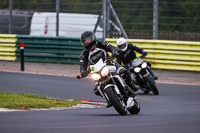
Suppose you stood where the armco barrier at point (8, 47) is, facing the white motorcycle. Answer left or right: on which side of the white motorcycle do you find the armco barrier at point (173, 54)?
left

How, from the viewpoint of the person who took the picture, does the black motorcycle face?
facing the viewer

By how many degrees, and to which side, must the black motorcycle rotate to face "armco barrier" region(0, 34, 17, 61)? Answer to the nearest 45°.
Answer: approximately 135° to its right

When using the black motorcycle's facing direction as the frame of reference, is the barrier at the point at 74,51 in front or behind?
behind

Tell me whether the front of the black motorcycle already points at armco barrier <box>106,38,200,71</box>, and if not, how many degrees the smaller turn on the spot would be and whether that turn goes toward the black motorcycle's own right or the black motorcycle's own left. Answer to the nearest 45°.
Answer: approximately 180°

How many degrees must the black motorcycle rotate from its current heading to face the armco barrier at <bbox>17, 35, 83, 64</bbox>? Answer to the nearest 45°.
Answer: approximately 135° to its right
